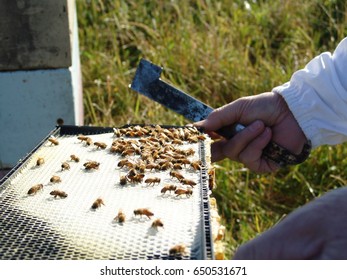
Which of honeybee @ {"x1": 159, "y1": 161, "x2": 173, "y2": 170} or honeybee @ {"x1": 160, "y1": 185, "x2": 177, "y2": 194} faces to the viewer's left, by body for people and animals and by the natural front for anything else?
honeybee @ {"x1": 159, "y1": 161, "x2": 173, "y2": 170}

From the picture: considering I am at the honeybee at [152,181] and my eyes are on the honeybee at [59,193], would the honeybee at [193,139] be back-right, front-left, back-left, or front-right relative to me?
back-right

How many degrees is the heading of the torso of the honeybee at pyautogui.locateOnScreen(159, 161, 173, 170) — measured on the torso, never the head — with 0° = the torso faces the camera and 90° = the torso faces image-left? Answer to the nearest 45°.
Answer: approximately 90°

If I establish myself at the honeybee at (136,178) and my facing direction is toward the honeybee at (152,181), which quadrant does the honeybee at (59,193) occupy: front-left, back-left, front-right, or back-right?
back-right

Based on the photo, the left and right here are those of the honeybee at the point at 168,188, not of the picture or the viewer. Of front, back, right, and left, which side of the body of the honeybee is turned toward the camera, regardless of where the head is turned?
right
